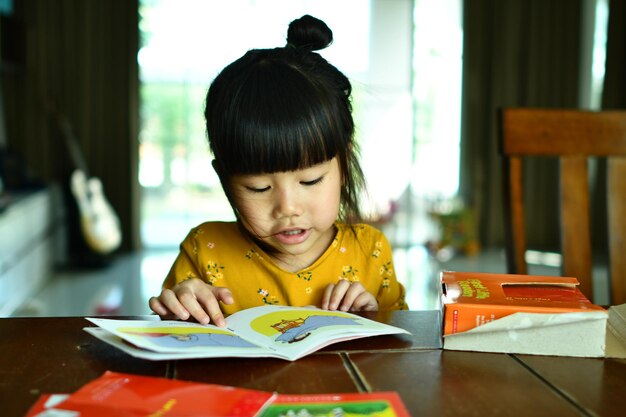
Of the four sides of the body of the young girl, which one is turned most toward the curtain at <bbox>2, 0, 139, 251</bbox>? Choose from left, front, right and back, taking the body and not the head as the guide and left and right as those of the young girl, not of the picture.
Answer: back

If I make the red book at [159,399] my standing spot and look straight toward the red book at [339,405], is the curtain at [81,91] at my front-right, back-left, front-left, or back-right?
back-left

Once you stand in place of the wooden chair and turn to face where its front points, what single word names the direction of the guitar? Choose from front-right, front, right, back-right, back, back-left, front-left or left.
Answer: back-right

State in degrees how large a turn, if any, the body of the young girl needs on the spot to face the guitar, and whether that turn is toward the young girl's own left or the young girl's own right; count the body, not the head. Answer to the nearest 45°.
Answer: approximately 180°

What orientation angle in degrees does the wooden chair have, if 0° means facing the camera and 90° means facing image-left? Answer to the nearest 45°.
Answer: approximately 0°

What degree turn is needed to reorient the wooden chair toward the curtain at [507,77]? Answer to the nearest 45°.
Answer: approximately 180°

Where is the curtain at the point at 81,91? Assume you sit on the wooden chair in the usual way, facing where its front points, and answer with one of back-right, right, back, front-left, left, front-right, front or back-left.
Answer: back-right

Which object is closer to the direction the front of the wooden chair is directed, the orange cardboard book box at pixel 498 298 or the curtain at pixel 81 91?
the orange cardboard book box
